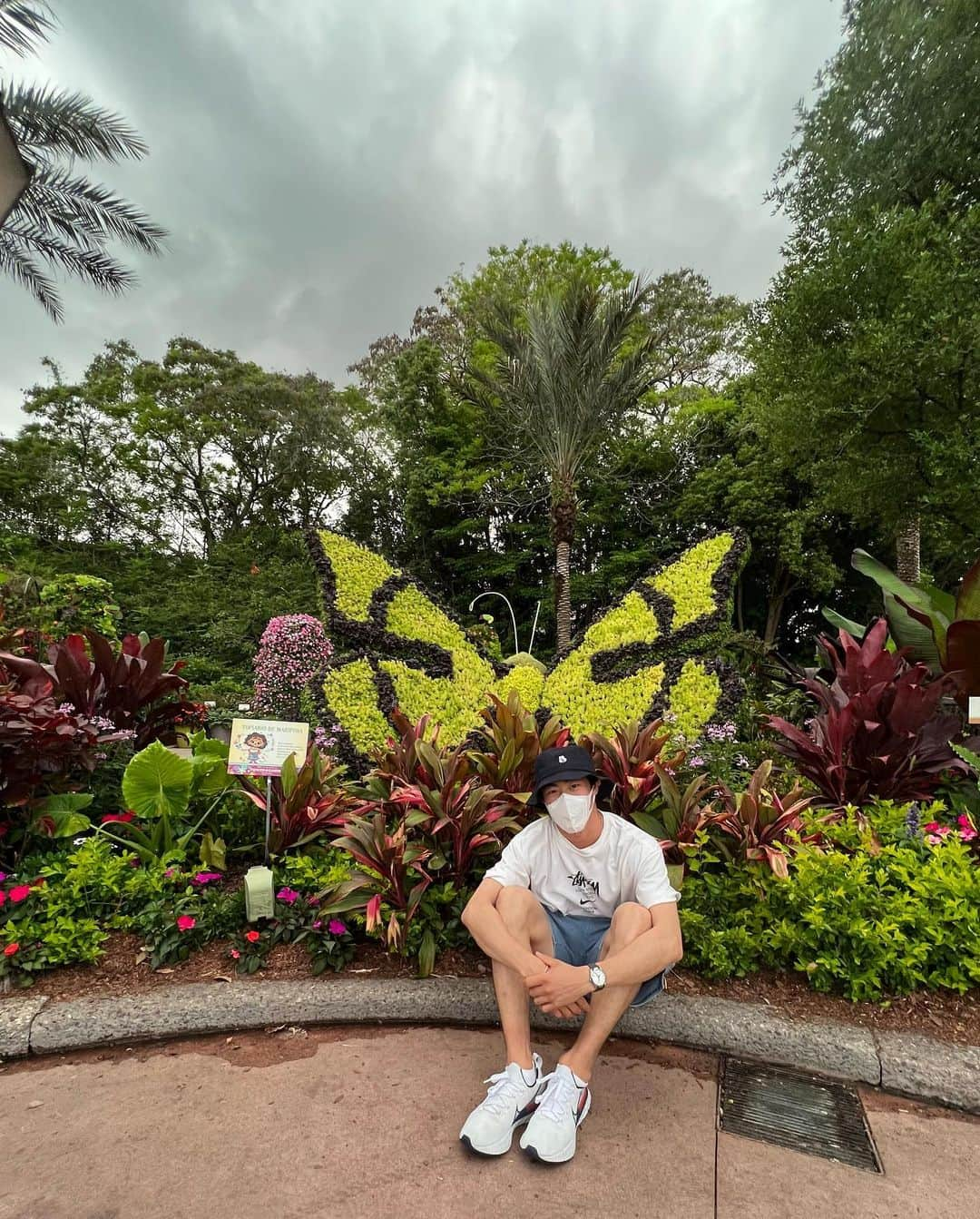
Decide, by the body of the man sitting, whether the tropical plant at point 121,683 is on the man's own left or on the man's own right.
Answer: on the man's own right

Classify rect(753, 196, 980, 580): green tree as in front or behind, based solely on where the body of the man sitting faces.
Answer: behind

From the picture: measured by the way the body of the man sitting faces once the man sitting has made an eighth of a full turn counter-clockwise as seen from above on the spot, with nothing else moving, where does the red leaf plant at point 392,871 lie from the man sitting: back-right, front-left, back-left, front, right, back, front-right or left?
back

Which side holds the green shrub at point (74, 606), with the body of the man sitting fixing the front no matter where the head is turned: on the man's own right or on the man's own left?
on the man's own right

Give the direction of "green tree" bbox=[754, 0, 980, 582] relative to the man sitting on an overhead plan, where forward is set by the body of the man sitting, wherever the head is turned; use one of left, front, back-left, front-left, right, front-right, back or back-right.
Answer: back-left

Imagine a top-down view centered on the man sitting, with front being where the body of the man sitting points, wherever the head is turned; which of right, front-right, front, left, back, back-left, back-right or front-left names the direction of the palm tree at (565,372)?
back

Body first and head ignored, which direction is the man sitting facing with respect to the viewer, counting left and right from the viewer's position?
facing the viewer

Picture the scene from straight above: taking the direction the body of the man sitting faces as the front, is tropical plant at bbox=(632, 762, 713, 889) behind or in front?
behind

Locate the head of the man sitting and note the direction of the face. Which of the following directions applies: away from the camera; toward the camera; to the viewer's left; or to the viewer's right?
toward the camera

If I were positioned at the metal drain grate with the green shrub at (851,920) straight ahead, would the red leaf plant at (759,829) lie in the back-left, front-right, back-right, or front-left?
front-left

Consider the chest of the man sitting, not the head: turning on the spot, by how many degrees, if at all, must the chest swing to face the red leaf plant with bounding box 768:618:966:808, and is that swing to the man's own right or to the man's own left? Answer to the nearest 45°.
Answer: approximately 135° to the man's own left

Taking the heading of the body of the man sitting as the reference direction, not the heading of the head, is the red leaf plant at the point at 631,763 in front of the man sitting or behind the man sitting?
behind

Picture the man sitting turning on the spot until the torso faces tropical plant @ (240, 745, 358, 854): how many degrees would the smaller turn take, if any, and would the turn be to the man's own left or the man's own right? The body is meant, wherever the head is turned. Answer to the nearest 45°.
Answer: approximately 135° to the man's own right

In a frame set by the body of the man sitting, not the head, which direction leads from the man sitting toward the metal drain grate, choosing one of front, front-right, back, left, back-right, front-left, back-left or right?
left

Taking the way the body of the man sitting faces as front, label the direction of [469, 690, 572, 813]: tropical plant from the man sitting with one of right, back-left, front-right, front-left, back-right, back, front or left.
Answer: back

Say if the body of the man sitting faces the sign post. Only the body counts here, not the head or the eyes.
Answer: no

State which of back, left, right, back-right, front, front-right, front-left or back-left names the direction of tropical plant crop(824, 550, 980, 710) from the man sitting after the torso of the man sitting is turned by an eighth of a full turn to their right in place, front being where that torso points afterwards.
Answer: back

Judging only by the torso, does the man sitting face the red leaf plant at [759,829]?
no
